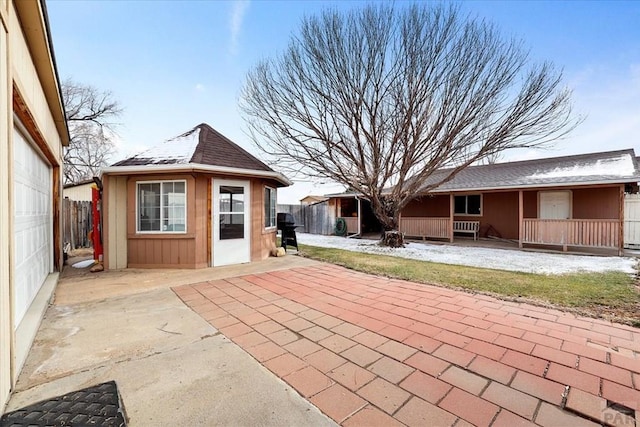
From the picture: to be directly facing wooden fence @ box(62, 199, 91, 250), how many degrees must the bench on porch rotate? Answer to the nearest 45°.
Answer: approximately 45° to its right

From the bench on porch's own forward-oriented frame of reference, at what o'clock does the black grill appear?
The black grill is roughly at 1 o'clock from the bench on porch.

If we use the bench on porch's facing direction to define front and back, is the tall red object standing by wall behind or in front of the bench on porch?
in front

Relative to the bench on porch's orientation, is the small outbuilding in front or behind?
in front

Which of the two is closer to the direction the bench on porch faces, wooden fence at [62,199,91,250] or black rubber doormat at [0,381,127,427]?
the black rubber doormat

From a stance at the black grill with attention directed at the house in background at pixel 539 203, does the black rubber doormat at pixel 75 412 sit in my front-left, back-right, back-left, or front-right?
back-right

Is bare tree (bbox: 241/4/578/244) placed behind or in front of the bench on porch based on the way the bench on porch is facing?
in front

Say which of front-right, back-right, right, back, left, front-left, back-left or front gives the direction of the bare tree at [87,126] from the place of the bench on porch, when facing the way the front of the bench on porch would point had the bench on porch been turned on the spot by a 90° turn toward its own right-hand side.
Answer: front

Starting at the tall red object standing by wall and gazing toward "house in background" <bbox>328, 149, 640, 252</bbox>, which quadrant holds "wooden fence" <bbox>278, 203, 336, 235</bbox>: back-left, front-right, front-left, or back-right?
front-left

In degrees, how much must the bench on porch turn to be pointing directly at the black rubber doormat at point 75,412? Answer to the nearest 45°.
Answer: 0° — it already faces it

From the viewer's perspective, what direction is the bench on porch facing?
toward the camera
